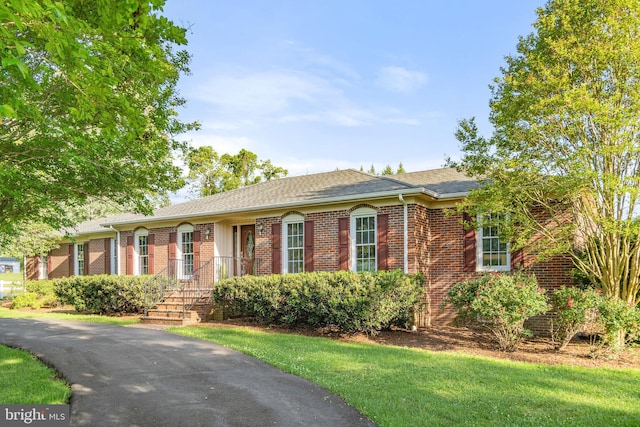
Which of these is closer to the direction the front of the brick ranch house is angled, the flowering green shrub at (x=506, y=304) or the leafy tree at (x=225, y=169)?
the flowering green shrub

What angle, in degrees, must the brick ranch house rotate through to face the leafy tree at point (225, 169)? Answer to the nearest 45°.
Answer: approximately 135° to its right

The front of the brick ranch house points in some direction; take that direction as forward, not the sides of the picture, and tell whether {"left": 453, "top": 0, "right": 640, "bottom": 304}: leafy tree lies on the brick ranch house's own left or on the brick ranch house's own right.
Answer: on the brick ranch house's own left

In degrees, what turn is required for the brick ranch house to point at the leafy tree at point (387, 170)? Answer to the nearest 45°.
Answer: approximately 135° to its right

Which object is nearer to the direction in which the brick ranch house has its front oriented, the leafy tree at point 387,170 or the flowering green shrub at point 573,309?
the flowering green shrub

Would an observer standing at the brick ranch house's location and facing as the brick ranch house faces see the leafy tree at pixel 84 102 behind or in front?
in front

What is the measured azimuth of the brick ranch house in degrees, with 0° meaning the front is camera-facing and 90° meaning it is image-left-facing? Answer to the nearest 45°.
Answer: approximately 45°

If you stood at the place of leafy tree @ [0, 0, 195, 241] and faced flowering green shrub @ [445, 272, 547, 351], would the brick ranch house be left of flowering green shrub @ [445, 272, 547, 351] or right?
left
